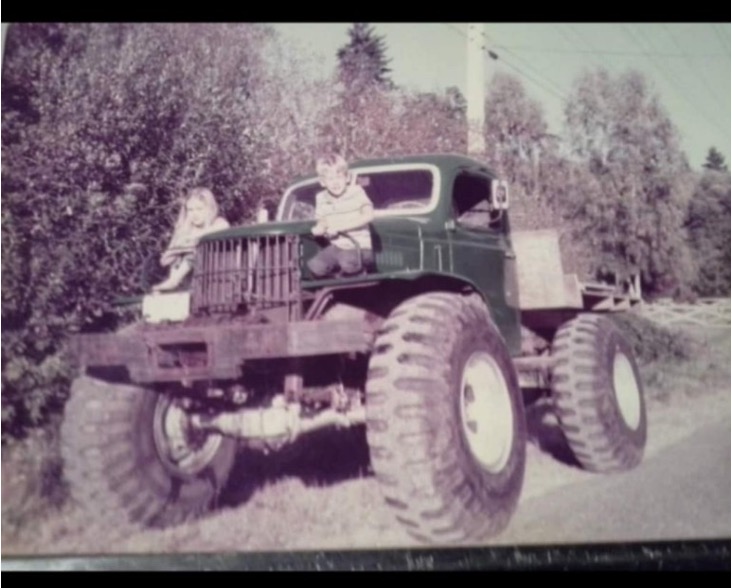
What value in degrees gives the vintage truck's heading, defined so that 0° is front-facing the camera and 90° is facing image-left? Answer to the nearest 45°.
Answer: approximately 45°

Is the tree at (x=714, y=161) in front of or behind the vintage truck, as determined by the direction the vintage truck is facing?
behind

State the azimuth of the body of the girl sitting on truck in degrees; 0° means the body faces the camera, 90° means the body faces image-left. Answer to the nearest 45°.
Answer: approximately 45°

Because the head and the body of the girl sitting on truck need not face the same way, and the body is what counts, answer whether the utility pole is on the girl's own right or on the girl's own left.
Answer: on the girl's own left

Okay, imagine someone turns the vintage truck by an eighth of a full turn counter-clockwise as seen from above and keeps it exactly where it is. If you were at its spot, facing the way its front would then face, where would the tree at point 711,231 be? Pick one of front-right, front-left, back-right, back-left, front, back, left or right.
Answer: left

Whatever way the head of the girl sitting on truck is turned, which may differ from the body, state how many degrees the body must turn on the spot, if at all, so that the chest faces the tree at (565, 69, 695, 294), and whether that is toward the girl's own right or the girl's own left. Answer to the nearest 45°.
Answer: approximately 135° to the girl's own left
